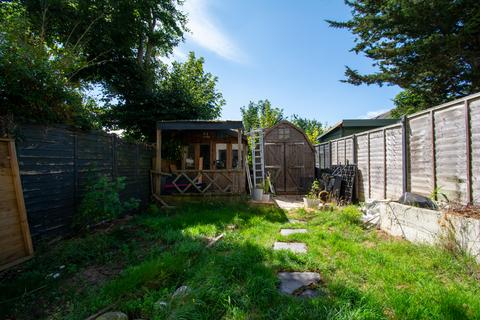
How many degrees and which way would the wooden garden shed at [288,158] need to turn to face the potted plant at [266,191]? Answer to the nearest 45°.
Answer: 0° — it already faces it

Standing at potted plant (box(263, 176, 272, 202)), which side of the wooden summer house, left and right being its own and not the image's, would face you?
left

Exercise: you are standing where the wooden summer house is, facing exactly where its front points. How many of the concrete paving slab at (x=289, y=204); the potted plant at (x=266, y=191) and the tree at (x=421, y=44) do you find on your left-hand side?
3

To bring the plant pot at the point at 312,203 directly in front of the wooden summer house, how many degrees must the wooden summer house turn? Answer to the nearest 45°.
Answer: approximately 45° to its left

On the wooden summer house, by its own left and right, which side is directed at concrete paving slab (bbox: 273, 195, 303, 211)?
left

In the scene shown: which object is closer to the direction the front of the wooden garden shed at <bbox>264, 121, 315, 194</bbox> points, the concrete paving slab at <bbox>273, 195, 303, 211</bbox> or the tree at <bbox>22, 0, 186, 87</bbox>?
the concrete paving slab

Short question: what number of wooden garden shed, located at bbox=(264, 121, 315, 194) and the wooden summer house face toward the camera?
2

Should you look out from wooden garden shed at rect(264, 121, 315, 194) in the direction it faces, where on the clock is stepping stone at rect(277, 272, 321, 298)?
The stepping stone is roughly at 12 o'clock from the wooden garden shed.

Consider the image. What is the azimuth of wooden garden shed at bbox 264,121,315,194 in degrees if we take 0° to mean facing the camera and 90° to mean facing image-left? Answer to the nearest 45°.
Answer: approximately 0°

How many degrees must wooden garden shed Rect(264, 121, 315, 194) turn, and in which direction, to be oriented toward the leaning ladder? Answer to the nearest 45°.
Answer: approximately 45° to its right

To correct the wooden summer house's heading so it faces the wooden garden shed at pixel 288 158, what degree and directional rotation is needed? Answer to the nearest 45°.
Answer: approximately 135° to its left
